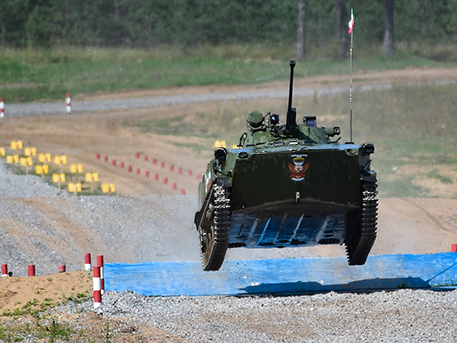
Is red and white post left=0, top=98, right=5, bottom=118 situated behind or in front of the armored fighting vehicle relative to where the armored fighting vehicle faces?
behind

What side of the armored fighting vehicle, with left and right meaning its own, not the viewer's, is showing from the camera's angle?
front
